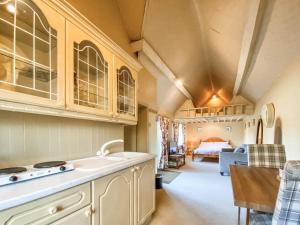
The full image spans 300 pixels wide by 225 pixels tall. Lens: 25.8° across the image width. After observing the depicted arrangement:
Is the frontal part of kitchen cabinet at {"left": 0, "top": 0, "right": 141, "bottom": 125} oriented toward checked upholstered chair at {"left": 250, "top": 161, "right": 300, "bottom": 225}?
yes

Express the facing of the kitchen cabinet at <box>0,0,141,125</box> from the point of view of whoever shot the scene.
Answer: facing the viewer and to the right of the viewer

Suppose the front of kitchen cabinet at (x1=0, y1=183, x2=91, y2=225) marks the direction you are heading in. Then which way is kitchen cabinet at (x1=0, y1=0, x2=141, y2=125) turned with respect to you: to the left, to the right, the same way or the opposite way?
the same way

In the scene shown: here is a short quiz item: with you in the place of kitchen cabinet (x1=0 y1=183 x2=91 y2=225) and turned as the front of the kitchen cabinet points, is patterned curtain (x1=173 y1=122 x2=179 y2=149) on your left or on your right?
on your left

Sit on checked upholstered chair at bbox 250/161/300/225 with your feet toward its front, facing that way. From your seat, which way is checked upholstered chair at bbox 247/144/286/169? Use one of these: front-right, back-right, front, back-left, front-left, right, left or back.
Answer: front-right

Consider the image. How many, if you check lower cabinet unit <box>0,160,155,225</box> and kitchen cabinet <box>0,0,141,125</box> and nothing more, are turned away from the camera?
0

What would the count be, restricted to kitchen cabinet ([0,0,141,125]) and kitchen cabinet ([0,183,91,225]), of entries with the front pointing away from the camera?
0

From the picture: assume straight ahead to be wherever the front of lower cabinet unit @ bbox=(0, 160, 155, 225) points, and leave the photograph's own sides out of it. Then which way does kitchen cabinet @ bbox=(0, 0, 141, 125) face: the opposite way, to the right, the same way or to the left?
the same way

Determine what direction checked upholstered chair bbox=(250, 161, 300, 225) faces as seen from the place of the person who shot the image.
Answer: facing away from the viewer and to the left of the viewer
